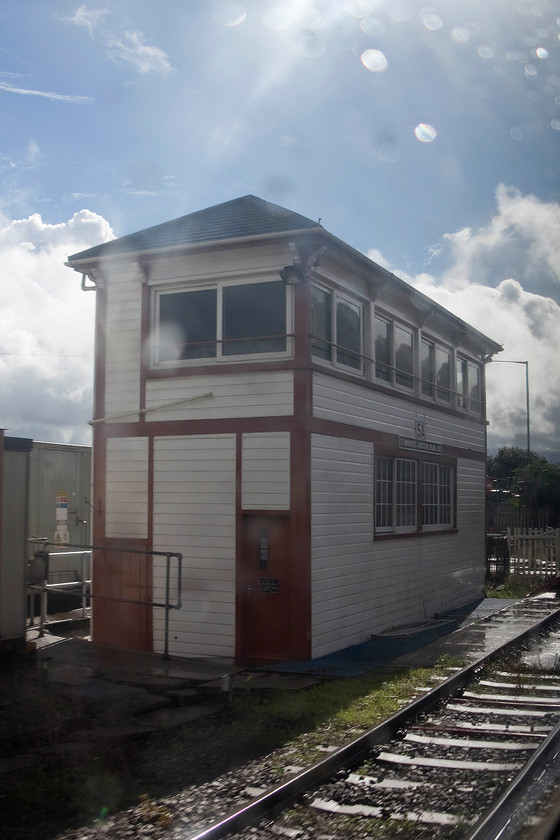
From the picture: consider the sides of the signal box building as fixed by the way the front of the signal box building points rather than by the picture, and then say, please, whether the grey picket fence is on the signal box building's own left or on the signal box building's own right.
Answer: on the signal box building's own left

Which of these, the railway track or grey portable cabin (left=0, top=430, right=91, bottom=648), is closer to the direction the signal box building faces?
the railway track

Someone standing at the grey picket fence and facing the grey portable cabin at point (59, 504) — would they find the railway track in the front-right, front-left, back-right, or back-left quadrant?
front-left

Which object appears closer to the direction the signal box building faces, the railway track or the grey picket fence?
the railway track

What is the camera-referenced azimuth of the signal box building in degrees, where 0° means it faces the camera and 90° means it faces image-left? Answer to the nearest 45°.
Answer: approximately 315°
